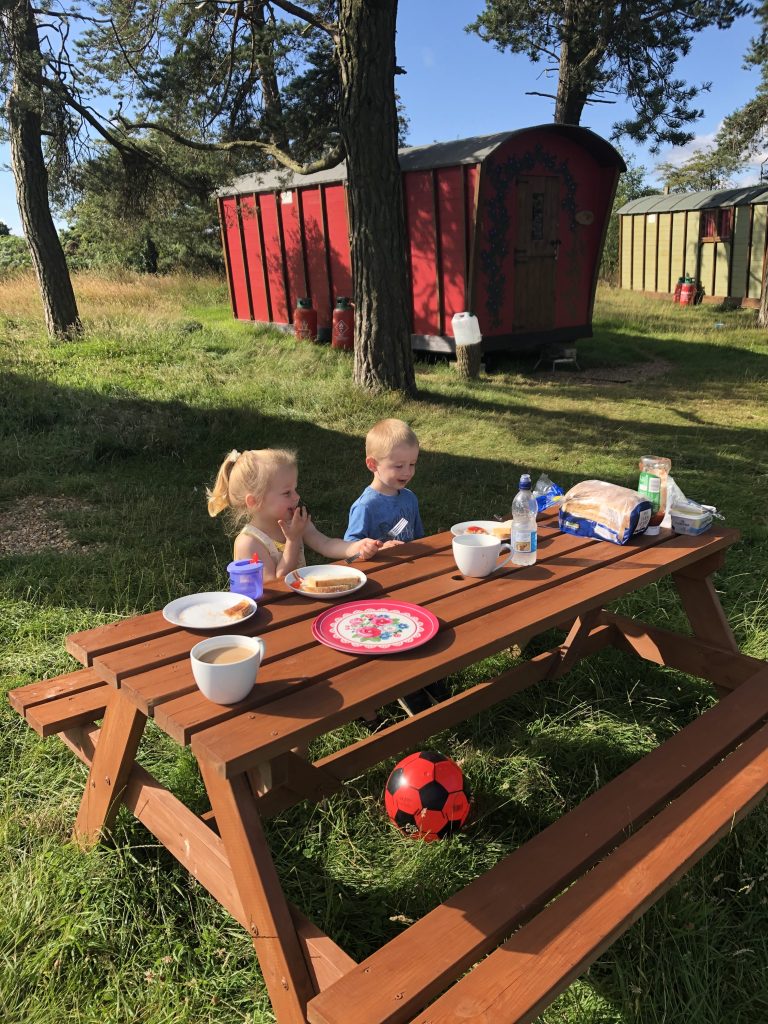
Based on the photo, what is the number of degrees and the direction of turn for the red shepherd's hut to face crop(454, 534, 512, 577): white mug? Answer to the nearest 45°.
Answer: approximately 45° to its right

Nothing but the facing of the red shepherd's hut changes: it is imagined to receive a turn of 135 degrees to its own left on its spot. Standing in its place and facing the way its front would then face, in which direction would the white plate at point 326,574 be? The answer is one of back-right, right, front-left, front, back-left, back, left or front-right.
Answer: back

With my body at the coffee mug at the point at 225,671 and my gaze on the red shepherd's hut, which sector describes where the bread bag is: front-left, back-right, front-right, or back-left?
front-right

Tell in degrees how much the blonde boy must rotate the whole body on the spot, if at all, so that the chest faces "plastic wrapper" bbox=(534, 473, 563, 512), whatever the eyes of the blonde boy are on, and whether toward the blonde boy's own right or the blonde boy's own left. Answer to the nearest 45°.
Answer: approximately 45° to the blonde boy's own left

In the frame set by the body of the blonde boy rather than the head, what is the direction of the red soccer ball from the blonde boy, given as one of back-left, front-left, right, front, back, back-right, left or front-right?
front-right

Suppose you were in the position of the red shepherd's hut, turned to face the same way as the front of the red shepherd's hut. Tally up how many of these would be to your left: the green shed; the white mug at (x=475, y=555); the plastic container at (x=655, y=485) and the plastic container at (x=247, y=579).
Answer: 1

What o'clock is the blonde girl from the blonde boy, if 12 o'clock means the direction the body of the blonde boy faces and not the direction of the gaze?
The blonde girl is roughly at 3 o'clock from the blonde boy.

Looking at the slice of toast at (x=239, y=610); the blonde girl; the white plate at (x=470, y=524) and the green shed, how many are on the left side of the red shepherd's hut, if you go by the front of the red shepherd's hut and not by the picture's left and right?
1

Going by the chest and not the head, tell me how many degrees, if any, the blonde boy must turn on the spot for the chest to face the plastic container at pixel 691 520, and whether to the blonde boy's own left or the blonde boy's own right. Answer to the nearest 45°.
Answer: approximately 45° to the blonde boy's own left

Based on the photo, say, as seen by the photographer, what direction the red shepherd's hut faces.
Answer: facing the viewer and to the right of the viewer

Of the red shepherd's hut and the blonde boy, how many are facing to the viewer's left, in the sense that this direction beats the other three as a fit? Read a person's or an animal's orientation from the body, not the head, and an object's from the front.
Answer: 0

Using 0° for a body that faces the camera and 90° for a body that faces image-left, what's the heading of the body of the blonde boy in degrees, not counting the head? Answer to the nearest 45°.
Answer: approximately 315°

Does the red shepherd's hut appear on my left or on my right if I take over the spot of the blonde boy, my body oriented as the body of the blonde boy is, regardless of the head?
on my left
